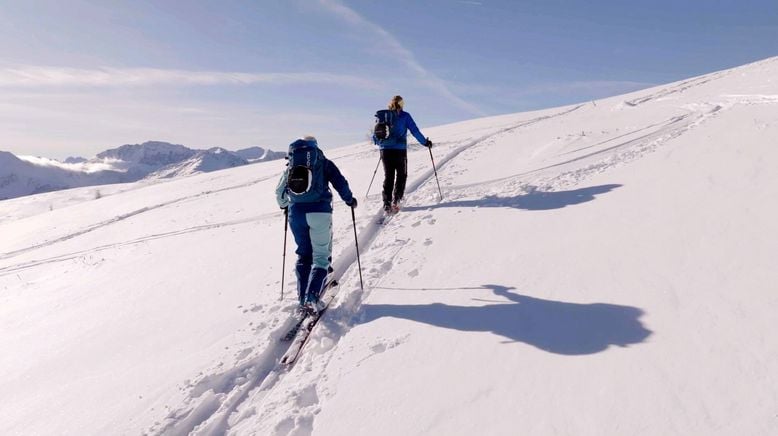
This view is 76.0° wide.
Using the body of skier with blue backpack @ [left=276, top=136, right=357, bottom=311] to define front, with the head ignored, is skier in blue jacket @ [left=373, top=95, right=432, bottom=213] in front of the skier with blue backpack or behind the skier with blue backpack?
in front

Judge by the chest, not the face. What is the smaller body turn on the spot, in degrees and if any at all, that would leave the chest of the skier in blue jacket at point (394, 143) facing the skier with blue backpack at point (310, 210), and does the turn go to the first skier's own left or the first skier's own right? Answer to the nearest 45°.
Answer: approximately 180°

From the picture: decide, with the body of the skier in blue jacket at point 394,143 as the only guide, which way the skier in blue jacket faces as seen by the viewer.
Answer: away from the camera

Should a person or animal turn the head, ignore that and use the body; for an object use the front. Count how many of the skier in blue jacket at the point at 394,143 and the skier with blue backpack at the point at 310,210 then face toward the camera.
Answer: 0

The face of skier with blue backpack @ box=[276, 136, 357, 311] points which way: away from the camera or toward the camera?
away from the camera

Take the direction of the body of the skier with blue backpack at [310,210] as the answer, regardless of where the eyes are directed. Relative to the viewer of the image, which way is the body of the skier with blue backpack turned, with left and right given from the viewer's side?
facing away from the viewer and to the right of the viewer
